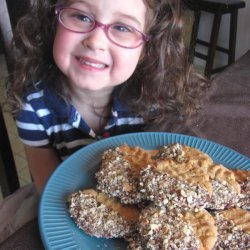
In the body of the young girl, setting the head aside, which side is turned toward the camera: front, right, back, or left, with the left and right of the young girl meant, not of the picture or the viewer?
front

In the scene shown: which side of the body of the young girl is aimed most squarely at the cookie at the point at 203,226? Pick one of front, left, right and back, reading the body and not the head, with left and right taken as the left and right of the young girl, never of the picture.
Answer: front

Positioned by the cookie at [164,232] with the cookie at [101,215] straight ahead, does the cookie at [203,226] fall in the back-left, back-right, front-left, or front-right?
back-right

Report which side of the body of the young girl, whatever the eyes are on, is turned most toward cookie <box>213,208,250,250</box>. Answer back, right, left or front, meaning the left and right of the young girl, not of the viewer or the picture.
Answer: front

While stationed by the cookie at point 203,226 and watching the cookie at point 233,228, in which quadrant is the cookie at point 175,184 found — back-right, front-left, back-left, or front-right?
back-left
